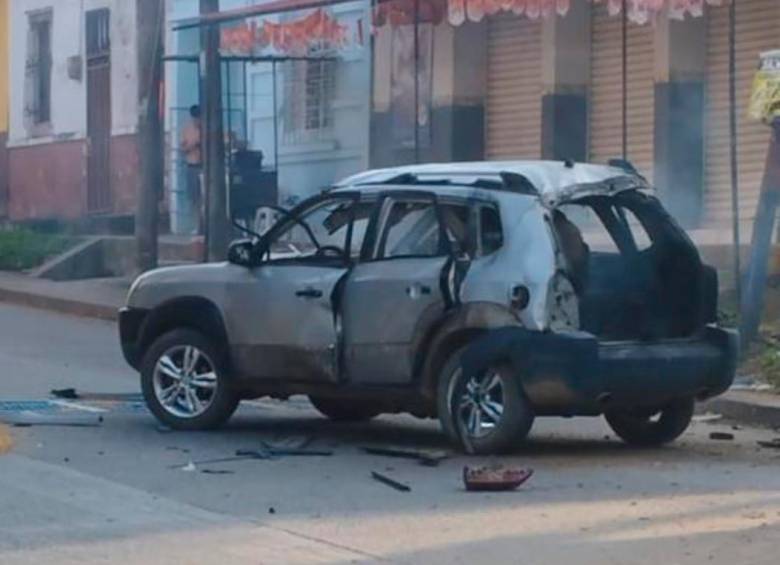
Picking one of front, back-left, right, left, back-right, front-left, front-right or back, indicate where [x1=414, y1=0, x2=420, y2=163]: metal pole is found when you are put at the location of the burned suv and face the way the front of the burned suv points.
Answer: front-right

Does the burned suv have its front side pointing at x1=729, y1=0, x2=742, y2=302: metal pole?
no

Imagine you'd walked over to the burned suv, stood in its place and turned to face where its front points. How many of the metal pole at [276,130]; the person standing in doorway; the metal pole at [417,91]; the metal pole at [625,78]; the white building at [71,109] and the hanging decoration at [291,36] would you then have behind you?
0

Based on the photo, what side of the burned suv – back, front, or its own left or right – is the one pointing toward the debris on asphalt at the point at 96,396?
front

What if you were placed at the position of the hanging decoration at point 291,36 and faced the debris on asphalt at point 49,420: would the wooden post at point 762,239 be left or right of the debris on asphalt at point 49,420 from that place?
left

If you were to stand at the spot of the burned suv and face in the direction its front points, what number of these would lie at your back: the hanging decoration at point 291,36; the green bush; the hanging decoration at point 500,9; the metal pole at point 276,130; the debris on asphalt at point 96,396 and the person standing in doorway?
0

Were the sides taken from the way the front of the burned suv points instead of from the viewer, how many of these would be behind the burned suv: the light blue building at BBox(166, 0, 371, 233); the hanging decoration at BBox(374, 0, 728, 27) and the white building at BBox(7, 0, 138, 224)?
0

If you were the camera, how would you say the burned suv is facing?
facing away from the viewer and to the left of the viewer

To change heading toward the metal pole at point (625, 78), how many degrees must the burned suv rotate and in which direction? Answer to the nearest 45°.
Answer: approximately 45° to its right

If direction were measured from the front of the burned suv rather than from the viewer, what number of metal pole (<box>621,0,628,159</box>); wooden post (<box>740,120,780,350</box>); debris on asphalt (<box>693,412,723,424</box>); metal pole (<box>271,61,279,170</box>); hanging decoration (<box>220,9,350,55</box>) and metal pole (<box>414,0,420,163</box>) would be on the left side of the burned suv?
0

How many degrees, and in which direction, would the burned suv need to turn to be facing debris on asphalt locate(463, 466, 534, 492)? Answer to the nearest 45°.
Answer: approximately 135° to its left

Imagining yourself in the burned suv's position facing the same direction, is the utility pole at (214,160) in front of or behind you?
in front

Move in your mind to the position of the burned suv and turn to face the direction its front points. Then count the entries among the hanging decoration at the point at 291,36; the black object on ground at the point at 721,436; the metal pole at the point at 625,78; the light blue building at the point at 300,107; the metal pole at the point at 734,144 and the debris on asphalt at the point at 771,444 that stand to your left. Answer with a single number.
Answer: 0

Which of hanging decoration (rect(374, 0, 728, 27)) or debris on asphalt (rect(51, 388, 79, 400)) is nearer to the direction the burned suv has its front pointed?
the debris on asphalt

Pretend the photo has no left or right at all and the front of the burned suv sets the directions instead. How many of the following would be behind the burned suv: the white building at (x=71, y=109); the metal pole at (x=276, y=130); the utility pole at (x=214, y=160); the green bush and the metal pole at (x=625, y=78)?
0

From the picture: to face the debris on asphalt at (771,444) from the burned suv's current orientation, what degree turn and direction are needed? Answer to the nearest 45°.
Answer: approximately 135° to its right

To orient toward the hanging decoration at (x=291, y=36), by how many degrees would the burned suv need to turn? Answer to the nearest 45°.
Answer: approximately 45° to its right

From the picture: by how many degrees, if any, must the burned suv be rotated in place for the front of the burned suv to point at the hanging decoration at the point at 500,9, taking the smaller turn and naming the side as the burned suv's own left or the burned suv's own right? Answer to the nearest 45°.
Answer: approximately 45° to the burned suv's own right
